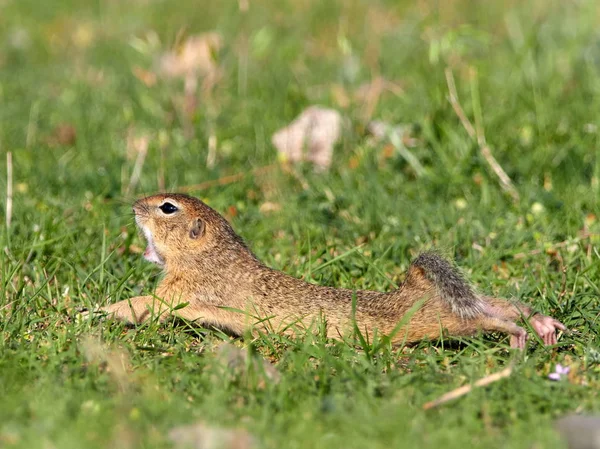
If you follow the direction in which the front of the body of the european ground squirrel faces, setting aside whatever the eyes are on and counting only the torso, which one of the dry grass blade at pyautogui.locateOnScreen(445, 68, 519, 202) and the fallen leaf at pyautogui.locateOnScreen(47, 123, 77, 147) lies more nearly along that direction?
the fallen leaf

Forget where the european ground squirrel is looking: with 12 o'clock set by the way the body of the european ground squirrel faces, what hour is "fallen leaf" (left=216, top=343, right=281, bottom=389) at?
The fallen leaf is roughly at 9 o'clock from the european ground squirrel.

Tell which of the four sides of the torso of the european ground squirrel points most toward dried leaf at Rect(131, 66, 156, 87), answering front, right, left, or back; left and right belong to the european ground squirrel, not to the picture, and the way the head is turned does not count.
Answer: right

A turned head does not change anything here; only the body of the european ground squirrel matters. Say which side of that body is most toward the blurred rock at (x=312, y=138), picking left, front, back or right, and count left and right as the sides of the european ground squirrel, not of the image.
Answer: right

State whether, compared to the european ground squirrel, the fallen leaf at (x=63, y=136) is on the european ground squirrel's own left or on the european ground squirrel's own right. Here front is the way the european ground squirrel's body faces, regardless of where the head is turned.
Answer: on the european ground squirrel's own right

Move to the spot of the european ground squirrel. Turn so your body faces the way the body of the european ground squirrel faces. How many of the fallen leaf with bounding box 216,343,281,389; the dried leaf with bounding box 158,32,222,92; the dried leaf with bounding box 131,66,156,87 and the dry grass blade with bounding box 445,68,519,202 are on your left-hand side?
1

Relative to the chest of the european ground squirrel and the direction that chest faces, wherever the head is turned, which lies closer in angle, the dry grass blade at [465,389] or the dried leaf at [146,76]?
the dried leaf

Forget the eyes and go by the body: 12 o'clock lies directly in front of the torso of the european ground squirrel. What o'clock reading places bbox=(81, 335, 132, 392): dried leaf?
The dried leaf is roughly at 10 o'clock from the european ground squirrel.

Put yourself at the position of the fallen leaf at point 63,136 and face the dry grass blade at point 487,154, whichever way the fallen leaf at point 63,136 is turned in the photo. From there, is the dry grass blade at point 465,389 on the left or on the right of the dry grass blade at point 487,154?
right

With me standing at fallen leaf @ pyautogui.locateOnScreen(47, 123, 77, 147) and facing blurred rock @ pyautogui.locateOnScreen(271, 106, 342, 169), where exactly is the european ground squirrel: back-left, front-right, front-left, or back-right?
front-right

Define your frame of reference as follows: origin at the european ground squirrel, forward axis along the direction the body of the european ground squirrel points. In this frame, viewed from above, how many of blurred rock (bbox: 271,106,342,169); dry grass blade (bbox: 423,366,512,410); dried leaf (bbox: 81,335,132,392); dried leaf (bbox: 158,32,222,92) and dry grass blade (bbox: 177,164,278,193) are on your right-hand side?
3

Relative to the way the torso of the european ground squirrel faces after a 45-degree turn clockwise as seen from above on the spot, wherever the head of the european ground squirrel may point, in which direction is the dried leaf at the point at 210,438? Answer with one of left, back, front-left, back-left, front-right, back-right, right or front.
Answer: back-left

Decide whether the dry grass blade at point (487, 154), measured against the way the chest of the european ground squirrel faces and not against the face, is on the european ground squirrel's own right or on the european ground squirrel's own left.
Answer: on the european ground squirrel's own right

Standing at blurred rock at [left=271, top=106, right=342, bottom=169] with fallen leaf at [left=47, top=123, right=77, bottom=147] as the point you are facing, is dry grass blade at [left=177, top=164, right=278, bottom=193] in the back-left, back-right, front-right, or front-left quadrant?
front-left

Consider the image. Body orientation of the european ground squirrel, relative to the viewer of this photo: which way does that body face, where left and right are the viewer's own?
facing to the left of the viewer
